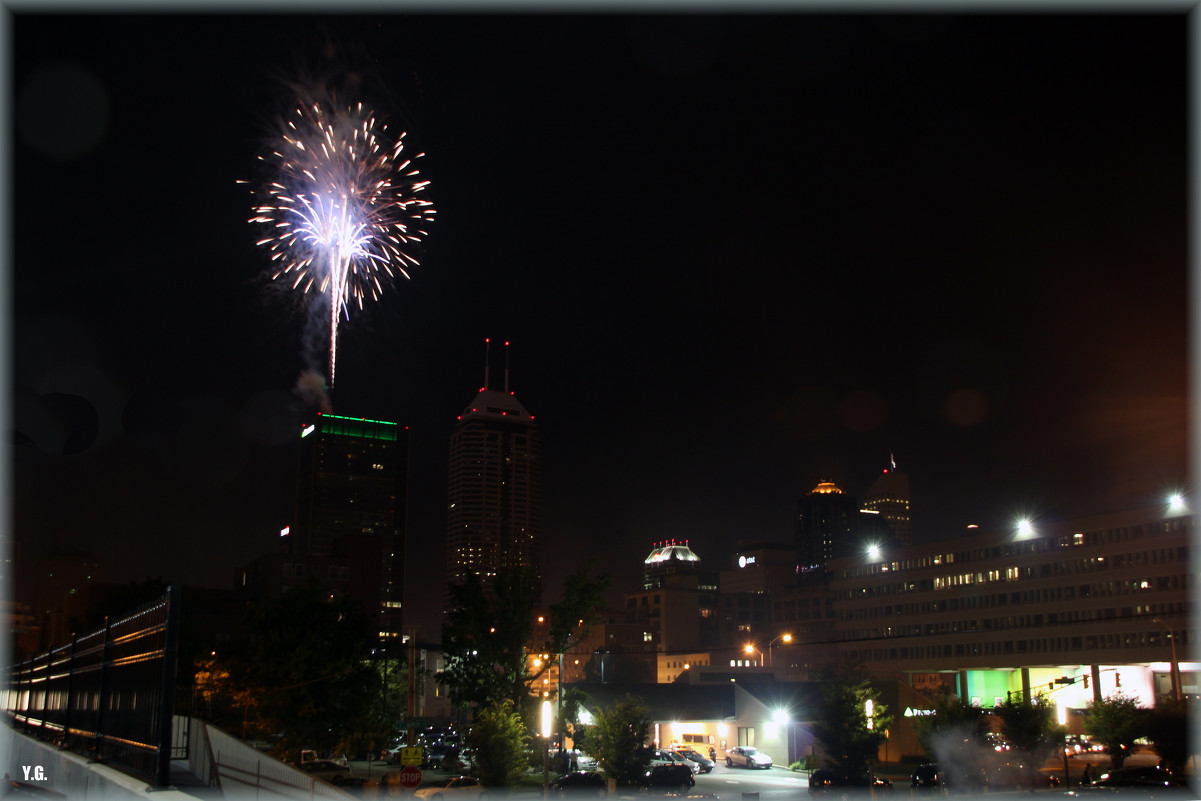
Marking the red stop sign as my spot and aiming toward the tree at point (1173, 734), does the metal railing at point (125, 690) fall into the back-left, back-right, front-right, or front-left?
back-right
